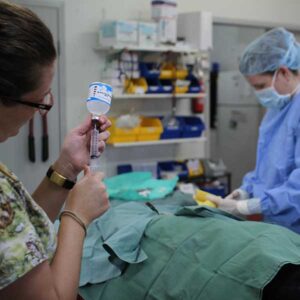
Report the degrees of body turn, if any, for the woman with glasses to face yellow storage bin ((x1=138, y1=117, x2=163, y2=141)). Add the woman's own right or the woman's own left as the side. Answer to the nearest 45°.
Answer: approximately 90° to the woman's own left

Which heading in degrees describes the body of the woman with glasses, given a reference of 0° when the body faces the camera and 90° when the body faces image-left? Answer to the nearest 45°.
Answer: approximately 270°

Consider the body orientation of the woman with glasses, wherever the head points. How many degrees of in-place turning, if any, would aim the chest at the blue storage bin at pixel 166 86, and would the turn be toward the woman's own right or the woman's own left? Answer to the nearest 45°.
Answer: approximately 90° to the woman's own left

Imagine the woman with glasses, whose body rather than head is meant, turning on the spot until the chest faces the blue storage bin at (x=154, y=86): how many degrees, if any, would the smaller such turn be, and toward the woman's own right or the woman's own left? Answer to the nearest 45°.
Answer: approximately 90° to the woman's own left

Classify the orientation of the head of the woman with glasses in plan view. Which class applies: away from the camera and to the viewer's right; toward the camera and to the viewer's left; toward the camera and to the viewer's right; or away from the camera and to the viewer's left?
away from the camera and to the viewer's right
